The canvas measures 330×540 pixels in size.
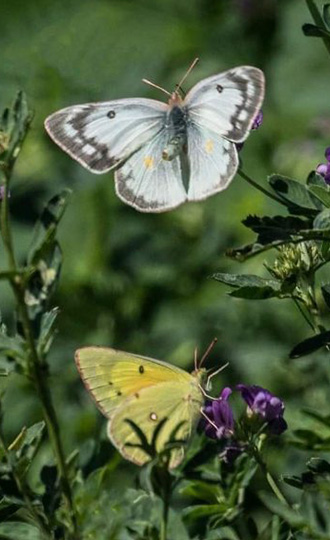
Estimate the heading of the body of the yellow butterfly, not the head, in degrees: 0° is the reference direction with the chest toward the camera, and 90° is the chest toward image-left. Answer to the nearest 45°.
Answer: approximately 270°
